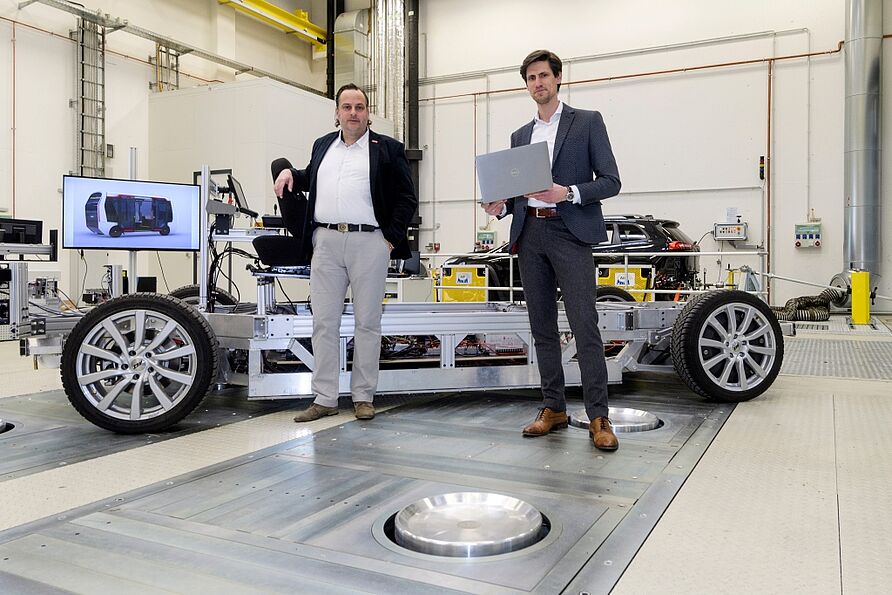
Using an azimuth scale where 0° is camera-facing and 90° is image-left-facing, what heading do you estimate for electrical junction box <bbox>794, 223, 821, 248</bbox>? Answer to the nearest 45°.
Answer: approximately 0°

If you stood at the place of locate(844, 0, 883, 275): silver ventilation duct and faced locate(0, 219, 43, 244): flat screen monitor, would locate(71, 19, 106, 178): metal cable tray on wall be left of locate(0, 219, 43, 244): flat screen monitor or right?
right

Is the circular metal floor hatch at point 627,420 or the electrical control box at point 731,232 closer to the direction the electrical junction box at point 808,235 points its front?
the circular metal floor hatch

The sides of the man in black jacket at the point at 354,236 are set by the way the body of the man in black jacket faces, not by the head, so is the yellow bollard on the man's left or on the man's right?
on the man's left

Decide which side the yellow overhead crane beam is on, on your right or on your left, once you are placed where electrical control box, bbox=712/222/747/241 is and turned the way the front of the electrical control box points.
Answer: on your right

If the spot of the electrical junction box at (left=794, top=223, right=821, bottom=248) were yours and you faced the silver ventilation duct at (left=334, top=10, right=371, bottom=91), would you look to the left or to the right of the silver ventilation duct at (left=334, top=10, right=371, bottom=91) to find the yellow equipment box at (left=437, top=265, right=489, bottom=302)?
left

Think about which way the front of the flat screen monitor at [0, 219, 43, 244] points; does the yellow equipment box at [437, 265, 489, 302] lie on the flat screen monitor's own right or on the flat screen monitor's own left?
on the flat screen monitor's own left

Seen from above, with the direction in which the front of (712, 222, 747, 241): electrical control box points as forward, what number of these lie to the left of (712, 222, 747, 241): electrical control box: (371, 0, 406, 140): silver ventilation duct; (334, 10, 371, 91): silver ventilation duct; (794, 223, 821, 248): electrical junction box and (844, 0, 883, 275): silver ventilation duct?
2

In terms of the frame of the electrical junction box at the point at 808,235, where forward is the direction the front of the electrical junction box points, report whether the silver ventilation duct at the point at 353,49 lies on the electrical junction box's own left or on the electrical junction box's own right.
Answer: on the electrical junction box's own right

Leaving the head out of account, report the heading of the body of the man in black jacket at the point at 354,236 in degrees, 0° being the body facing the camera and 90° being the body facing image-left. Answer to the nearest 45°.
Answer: approximately 0°
